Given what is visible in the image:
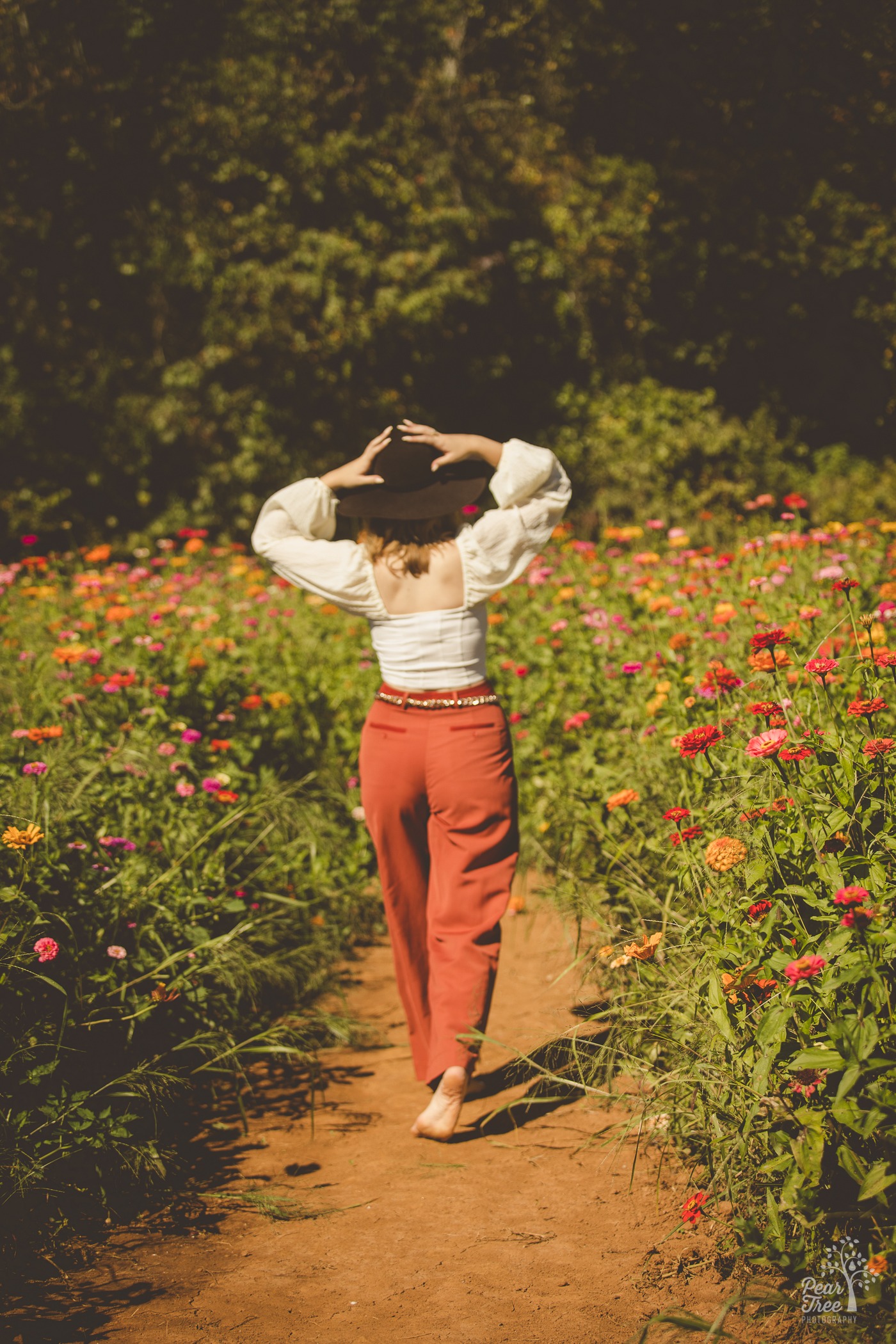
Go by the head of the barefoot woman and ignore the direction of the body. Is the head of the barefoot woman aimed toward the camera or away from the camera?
away from the camera

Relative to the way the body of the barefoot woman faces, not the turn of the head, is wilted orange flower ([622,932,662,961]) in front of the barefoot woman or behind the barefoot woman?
behind

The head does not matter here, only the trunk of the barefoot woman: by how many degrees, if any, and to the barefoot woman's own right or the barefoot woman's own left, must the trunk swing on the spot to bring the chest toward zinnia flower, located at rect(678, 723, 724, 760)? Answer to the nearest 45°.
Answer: approximately 135° to the barefoot woman's own right

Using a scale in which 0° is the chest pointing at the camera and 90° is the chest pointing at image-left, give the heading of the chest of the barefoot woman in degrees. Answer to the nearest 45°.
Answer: approximately 180°

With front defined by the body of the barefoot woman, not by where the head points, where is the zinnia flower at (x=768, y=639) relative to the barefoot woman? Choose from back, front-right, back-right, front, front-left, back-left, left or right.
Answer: back-right

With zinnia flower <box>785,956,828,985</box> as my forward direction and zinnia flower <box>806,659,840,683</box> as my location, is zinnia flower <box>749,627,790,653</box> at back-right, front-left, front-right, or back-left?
back-right

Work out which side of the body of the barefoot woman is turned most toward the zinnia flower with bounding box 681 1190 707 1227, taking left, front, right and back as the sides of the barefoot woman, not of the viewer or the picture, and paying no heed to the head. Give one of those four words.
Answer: back
